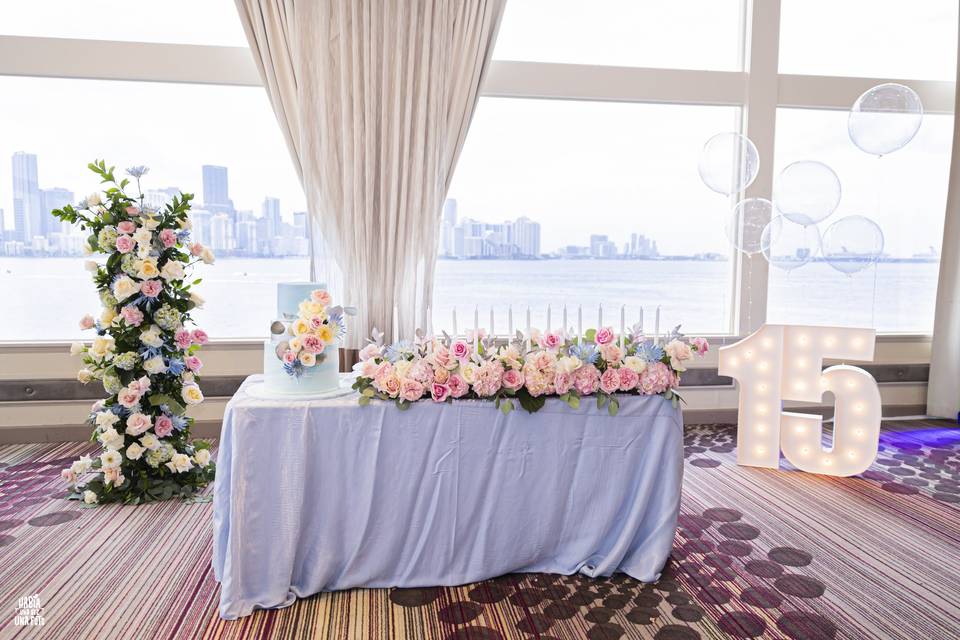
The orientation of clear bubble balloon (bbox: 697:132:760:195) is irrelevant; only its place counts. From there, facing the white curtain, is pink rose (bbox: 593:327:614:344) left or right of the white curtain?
left

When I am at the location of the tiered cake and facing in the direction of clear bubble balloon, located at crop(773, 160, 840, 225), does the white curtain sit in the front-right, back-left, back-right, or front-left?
front-left

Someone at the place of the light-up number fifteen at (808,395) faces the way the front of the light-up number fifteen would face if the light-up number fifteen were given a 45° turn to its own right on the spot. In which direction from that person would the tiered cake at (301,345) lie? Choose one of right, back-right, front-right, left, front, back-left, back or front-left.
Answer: front

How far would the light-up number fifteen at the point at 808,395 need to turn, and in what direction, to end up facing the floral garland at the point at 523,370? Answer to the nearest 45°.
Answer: approximately 45° to its right

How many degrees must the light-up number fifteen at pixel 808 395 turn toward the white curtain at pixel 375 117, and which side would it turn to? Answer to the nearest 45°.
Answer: approximately 90° to its right

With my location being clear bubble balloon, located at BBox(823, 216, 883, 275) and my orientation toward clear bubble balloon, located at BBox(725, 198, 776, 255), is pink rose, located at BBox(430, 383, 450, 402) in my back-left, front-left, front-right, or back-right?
front-left

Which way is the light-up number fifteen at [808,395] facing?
toward the camera

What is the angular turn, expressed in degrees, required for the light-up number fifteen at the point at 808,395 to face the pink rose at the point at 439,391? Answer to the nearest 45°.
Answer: approximately 45° to its right
